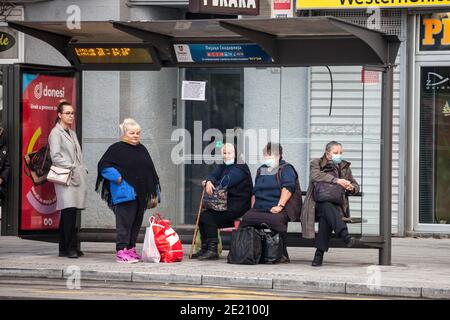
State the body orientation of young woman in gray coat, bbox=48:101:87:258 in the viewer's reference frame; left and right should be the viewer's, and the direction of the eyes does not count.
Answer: facing the viewer and to the right of the viewer

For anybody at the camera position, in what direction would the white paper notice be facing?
facing the viewer

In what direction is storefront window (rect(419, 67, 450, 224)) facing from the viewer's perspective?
toward the camera

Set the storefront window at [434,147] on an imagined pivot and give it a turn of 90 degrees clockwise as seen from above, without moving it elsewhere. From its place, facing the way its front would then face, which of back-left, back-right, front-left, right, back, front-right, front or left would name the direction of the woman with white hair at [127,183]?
front-left

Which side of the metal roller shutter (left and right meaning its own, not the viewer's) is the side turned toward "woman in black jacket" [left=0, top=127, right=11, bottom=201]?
right

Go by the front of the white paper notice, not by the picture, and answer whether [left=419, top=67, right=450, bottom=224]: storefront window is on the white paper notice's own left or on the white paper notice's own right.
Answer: on the white paper notice's own left

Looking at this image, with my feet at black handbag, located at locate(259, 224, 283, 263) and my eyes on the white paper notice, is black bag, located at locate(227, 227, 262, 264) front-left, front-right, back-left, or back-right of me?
front-left

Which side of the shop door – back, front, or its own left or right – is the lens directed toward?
front

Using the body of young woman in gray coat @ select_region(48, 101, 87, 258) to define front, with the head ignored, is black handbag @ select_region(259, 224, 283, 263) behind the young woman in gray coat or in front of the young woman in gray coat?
in front
